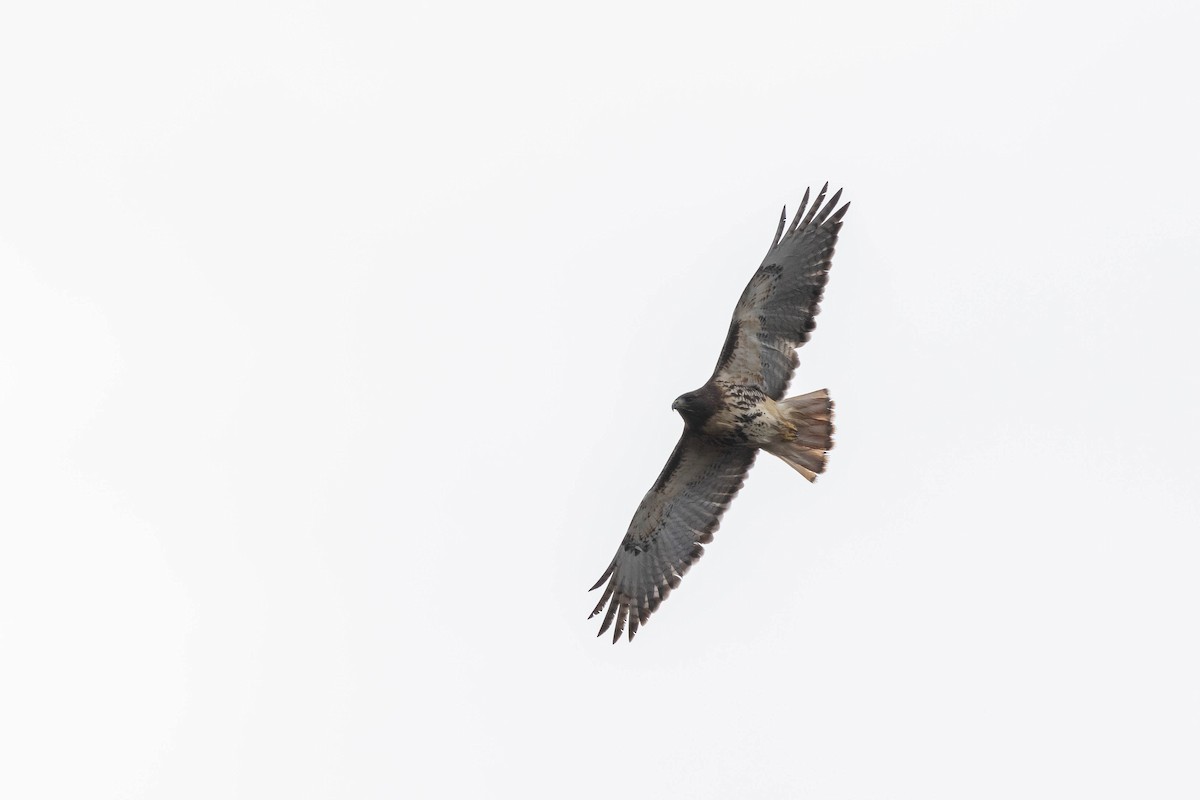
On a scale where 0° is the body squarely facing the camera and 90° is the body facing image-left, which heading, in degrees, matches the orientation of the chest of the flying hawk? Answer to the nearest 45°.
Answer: approximately 90°
